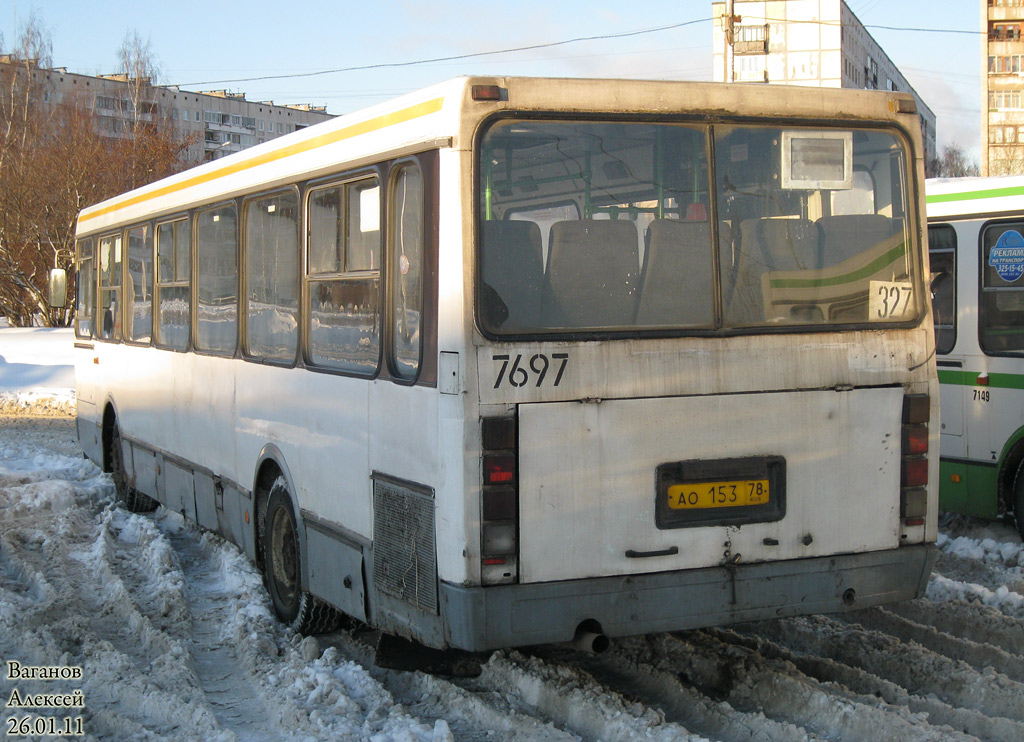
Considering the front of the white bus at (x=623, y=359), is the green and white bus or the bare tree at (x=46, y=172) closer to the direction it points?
the bare tree

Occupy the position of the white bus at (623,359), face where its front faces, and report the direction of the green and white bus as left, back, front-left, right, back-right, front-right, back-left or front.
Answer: right

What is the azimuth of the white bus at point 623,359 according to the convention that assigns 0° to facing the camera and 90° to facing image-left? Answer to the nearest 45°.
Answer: approximately 135°

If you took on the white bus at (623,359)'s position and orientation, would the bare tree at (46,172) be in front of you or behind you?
in front
